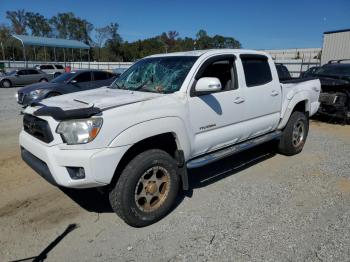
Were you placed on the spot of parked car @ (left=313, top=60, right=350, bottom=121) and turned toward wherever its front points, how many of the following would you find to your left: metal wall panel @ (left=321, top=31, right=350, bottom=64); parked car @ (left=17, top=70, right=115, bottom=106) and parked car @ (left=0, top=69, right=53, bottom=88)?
0

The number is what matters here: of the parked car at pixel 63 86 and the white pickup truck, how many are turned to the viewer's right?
0

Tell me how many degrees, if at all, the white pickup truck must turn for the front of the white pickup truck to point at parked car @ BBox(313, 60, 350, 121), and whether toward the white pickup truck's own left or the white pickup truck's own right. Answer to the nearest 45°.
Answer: approximately 180°

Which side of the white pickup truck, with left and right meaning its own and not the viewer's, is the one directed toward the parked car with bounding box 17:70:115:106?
right

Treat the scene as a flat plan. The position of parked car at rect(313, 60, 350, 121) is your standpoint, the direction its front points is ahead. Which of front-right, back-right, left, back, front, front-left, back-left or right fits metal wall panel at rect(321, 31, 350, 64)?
back-right

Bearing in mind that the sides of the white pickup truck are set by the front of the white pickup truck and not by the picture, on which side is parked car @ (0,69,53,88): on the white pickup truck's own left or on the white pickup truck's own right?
on the white pickup truck's own right

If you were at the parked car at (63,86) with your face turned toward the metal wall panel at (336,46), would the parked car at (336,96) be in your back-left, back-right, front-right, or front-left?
front-right

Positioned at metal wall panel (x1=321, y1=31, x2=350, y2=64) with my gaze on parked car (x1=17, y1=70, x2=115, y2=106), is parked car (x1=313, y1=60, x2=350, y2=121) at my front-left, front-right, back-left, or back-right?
front-left

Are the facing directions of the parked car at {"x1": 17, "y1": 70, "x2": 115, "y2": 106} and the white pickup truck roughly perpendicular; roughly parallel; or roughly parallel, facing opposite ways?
roughly parallel

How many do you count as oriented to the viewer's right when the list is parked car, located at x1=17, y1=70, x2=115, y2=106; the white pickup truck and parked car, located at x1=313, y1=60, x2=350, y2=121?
0

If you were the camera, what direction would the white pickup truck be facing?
facing the viewer and to the left of the viewer

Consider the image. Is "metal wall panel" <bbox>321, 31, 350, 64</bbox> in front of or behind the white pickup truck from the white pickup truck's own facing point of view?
behind

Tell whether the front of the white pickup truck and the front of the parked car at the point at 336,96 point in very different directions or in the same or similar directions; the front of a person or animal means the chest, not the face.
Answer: same or similar directions

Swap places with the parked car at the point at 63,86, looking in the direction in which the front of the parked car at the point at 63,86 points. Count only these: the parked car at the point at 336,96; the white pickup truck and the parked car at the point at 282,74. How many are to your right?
0
